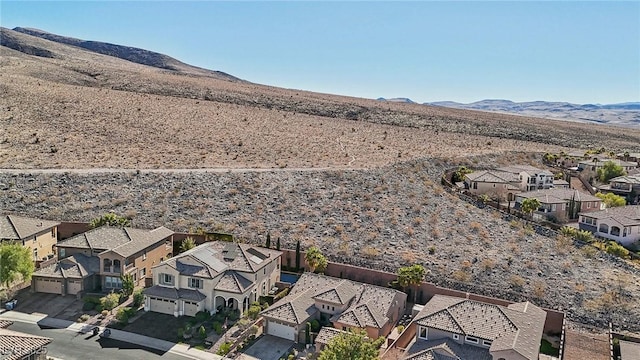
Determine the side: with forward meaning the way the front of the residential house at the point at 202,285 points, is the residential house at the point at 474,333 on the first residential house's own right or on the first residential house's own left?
on the first residential house's own left

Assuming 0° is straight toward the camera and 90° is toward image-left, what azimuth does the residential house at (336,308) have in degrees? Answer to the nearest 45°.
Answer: approximately 45°

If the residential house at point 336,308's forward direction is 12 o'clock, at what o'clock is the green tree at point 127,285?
The green tree is roughly at 2 o'clock from the residential house.

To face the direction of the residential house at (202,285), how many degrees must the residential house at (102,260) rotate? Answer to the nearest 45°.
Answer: approximately 90° to its left

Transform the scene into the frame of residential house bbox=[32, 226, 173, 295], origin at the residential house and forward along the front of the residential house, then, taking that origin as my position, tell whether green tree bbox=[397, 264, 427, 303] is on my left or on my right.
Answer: on my left

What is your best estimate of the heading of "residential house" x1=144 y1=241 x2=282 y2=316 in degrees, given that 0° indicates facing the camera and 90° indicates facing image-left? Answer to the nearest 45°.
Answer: approximately 45°

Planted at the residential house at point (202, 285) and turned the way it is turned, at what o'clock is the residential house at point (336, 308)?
the residential house at point (336, 308) is roughly at 8 o'clock from the residential house at point (202, 285).

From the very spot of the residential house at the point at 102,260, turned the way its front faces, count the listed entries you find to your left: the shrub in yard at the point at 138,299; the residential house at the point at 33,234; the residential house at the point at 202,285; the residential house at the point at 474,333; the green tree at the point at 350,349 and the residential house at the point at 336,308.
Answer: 5

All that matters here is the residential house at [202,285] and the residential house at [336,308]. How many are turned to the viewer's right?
0

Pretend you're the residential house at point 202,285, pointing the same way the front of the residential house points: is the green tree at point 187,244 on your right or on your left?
on your right

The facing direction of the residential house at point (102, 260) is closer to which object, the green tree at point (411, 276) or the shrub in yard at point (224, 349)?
the shrub in yard
